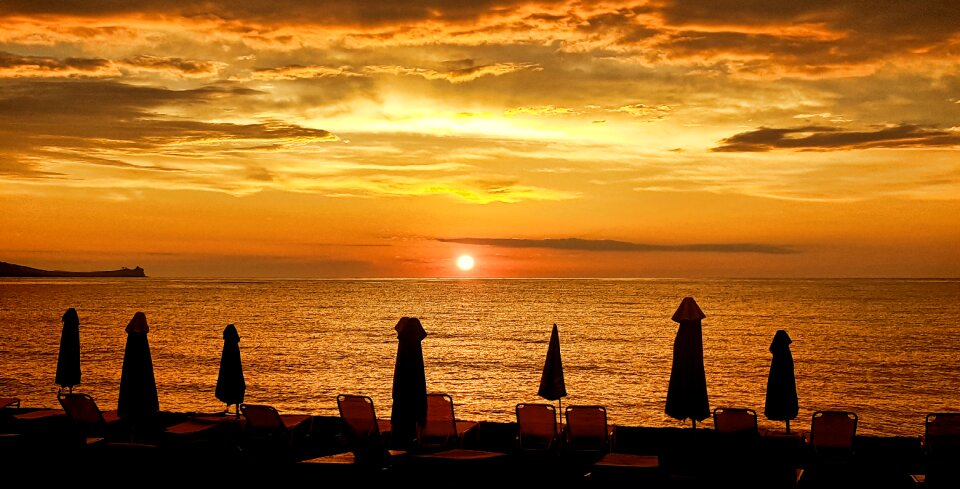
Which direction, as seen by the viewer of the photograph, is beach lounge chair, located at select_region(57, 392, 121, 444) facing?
facing away from the viewer and to the right of the viewer

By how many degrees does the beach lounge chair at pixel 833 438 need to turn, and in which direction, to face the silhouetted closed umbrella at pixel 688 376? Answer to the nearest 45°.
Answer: approximately 90° to its left

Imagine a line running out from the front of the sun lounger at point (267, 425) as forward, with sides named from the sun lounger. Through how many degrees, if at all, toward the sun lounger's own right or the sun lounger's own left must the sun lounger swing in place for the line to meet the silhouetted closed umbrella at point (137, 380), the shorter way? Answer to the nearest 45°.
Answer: approximately 90° to the sun lounger's own left

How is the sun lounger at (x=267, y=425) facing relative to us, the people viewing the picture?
facing away from the viewer and to the right of the viewer

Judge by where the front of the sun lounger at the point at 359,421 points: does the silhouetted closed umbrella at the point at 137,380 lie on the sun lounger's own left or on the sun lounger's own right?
on the sun lounger's own left

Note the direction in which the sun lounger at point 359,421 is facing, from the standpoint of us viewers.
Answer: facing away from the viewer and to the right of the viewer

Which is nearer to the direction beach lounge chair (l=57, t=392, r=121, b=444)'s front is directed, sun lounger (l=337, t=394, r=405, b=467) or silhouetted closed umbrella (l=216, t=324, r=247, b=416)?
the silhouetted closed umbrella

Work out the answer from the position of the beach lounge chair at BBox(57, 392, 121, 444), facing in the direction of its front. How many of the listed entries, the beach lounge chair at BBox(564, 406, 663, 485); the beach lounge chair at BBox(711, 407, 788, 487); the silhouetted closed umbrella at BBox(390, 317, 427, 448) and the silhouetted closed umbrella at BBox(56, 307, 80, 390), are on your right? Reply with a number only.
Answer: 3

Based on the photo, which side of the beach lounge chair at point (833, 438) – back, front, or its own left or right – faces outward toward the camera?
back

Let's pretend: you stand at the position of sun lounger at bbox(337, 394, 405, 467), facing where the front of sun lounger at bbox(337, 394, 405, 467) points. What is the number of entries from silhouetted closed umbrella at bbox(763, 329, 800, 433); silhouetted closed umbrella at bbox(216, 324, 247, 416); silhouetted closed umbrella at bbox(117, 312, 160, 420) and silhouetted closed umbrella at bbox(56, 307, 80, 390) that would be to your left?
3

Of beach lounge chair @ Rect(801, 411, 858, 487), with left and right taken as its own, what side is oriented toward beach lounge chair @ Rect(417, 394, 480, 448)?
left

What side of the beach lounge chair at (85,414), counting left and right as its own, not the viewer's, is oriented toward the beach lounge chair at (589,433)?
right

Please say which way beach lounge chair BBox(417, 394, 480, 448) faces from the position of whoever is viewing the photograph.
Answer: facing away from the viewer and to the right of the viewer

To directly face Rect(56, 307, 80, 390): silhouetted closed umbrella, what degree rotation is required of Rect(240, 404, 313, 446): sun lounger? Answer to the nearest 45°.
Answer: approximately 90° to its left
